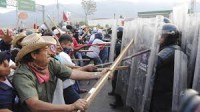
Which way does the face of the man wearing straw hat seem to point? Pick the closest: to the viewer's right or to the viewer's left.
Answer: to the viewer's right

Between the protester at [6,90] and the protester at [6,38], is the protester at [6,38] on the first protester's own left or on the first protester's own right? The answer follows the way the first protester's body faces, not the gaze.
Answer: on the first protester's own left

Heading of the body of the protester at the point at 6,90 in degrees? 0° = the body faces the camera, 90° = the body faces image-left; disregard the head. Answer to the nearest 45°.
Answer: approximately 270°
